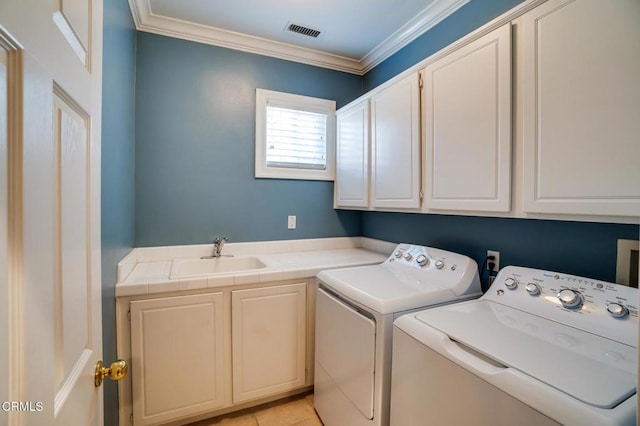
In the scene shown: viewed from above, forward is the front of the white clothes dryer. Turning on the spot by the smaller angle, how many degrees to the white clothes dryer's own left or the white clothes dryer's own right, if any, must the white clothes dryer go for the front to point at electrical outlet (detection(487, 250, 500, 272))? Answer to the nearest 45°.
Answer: approximately 180°

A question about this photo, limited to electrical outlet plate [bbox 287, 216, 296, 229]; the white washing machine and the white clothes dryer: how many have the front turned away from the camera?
0

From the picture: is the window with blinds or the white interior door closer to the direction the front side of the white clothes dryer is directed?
the white interior door

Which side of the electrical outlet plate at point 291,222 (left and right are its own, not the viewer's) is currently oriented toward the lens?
front

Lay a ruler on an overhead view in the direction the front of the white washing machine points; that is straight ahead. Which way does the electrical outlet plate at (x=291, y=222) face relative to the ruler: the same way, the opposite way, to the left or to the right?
to the left

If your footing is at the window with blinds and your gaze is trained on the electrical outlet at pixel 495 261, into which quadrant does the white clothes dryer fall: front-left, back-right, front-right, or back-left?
front-right

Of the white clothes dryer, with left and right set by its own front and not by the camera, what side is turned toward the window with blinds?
right

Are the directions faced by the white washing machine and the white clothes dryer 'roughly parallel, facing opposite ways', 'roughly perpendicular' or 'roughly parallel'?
roughly parallel

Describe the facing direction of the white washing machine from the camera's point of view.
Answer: facing the viewer and to the left of the viewer

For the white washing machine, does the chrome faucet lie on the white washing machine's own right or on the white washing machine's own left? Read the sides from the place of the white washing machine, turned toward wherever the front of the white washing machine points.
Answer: on the white washing machine's own right

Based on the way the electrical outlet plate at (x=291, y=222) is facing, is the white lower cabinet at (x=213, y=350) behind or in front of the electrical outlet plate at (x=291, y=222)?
in front

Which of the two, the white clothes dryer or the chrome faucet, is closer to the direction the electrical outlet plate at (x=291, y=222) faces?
the white clothes dryer

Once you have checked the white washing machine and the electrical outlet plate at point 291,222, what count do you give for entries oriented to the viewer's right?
0

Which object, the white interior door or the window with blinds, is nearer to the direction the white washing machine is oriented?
the white interior door

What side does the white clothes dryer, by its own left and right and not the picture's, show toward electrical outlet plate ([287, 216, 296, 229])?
right
